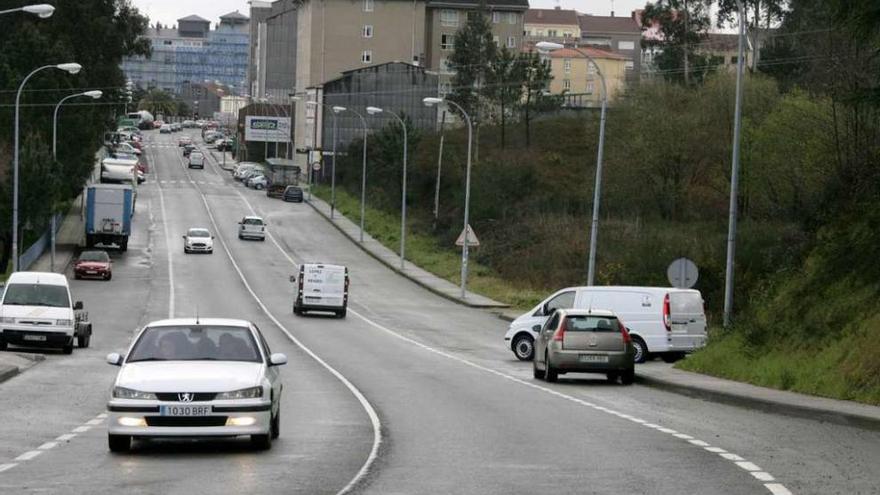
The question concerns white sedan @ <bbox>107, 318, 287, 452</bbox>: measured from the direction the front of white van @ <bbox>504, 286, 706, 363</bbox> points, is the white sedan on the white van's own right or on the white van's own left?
on the white van's own left

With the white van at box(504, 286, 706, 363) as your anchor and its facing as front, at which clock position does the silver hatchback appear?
The silver hatchback is roughly at 8 o'clock from the white van.

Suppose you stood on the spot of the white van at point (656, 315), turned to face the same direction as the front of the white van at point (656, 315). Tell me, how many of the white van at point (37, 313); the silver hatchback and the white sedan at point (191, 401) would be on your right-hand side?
0

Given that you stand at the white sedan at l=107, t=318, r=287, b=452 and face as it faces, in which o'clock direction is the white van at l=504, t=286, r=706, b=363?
The white van is roughly at 7 o'clock from the white sedan.

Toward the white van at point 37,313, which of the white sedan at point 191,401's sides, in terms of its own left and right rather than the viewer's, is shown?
back

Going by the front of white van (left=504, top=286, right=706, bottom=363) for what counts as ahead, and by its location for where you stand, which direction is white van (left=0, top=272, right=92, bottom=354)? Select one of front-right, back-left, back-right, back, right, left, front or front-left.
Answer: front-left

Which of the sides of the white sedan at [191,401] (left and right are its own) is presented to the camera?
front

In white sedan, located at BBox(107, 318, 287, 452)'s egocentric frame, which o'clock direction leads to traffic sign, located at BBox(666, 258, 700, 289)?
The traffic sign is roughly at 7 o'clock from the white sedan.

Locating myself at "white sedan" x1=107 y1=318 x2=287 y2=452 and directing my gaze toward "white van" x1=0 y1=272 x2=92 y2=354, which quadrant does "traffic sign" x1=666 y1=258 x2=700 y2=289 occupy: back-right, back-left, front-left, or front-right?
front-right

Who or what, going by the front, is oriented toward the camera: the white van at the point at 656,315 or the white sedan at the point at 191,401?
the white sedan

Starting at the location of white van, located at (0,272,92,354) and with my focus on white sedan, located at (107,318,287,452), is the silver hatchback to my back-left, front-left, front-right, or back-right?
front-left

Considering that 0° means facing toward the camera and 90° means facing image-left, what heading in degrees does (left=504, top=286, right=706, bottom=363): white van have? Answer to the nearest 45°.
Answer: approximately 135°

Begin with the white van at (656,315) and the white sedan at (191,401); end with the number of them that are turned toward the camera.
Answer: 1
